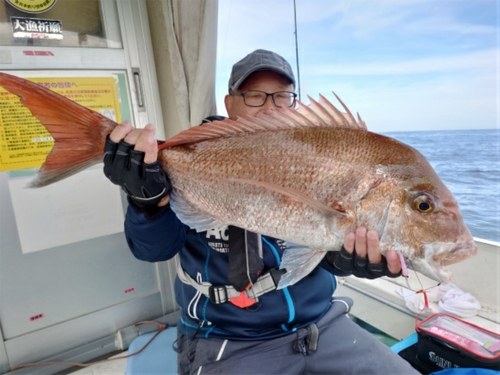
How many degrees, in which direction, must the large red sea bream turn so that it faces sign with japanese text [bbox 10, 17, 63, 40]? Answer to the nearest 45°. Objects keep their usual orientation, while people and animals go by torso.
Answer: approximately 135° to its left

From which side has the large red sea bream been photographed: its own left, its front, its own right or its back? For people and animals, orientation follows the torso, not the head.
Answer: right

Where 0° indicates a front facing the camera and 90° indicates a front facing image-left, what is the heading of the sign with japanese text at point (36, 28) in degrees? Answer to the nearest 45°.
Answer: approximately 0°

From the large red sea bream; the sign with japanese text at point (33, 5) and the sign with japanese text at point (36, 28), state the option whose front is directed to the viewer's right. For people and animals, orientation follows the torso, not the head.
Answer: the large red sea bream

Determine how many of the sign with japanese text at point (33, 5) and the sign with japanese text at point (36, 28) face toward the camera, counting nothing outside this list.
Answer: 2

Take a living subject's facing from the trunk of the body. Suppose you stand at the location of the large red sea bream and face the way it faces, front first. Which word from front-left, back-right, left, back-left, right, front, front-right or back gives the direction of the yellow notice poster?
back-left

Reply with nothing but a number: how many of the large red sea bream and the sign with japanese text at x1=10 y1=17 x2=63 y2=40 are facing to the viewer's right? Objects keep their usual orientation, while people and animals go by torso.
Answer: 1

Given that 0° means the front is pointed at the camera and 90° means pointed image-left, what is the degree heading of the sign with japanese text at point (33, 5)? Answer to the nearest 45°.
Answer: approximately 0°
